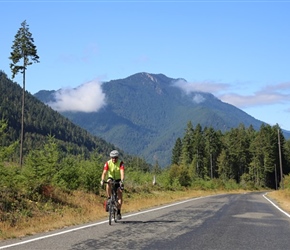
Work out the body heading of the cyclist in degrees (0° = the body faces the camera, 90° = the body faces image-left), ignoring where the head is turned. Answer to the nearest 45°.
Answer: approximately 0°
